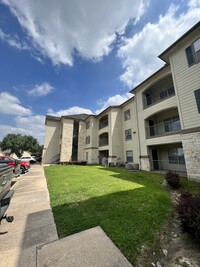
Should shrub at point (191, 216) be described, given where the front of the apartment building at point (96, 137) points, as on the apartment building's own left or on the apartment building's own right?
on the apartment building's own left

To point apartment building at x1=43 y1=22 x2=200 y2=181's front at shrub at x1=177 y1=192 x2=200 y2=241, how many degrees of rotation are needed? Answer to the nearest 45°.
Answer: approximately 45° to its left

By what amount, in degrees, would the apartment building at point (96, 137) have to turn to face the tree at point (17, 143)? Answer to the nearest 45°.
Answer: approximately 90° to its right

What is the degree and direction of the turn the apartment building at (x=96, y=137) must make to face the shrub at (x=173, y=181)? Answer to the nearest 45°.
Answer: approximately 45° to its left
